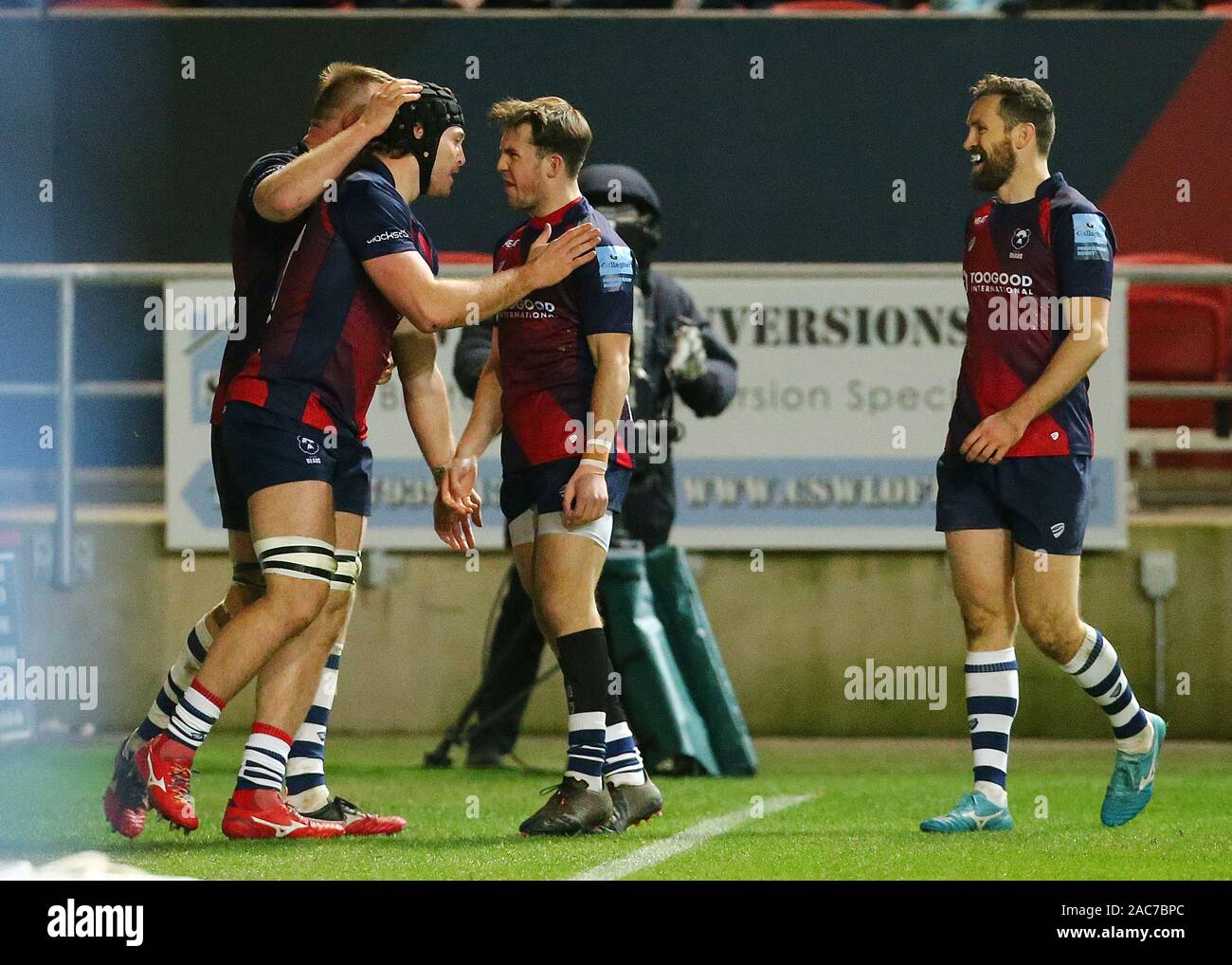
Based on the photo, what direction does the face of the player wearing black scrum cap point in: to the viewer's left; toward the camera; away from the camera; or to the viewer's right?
to the viewer's right

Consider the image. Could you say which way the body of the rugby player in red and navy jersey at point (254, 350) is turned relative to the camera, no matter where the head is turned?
to the viewer's right

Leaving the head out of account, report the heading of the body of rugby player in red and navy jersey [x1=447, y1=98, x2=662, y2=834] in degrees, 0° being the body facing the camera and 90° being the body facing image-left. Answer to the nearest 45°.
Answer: approximately 45°

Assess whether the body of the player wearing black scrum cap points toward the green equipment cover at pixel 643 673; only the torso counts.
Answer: no

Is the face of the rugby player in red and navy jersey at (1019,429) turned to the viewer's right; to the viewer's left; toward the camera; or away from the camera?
to the viewer's left

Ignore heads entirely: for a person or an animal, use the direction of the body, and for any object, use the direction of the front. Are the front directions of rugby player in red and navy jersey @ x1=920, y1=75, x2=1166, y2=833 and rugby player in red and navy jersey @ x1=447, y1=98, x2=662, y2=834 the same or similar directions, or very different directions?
same or similar directions

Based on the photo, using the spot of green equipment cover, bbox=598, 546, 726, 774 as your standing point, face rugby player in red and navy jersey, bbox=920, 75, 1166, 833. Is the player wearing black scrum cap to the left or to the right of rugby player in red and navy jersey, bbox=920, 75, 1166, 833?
right

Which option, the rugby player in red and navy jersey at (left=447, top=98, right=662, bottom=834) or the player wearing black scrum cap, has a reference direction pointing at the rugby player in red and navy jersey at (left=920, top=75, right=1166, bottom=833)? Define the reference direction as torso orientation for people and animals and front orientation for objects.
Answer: the player wearing black scrum cap

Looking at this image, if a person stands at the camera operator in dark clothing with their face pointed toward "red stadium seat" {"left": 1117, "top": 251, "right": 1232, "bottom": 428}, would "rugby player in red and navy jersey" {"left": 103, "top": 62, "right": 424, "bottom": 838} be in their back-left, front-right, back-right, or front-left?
back-right

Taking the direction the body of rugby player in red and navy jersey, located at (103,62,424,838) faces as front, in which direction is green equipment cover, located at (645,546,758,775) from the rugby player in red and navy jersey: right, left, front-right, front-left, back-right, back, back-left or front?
front-left

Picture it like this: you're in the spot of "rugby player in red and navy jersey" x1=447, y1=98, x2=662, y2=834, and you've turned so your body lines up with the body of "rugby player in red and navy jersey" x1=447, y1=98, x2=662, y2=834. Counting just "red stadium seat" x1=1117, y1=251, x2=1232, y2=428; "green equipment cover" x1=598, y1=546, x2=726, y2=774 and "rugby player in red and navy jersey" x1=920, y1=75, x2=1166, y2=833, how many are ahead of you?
0

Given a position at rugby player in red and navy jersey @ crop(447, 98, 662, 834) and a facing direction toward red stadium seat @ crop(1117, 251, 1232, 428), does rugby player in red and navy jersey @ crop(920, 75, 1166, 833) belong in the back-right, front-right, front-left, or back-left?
front-right

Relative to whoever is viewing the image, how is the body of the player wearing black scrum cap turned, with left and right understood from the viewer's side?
facing to the right of the viewer

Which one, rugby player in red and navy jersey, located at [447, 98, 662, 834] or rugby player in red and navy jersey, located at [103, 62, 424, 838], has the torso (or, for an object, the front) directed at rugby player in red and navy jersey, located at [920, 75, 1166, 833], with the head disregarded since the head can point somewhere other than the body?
rugby player in red and navy jersey, located at [103, 62, 424, 838]

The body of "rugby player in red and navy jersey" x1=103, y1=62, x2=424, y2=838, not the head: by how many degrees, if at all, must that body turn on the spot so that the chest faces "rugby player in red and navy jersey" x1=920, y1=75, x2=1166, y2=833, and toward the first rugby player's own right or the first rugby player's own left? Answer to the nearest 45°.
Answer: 0° — they already face them

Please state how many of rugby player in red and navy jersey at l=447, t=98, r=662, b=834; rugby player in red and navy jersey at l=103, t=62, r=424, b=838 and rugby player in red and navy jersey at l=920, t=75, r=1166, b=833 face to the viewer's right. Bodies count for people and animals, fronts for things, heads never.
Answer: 1

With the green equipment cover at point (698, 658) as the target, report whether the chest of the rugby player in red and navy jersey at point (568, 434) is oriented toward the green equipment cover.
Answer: no

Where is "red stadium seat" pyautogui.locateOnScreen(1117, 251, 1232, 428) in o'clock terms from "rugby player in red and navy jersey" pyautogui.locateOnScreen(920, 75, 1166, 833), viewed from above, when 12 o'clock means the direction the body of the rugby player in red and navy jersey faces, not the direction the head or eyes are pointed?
The red stadium seat is roughly at 5 o'clock from the rugby player in red and navy jersey.

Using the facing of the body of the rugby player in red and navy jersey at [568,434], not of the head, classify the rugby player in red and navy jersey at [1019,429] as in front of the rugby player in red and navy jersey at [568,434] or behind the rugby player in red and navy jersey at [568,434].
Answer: behind

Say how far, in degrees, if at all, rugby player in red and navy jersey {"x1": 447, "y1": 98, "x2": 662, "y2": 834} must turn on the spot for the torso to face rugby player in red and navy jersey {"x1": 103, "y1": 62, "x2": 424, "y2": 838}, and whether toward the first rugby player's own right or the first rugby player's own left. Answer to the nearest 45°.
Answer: approximately 45° to the first rugby player's own right

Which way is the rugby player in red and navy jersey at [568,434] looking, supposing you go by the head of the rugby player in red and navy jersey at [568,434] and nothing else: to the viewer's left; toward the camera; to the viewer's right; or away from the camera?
to the viewer's left
